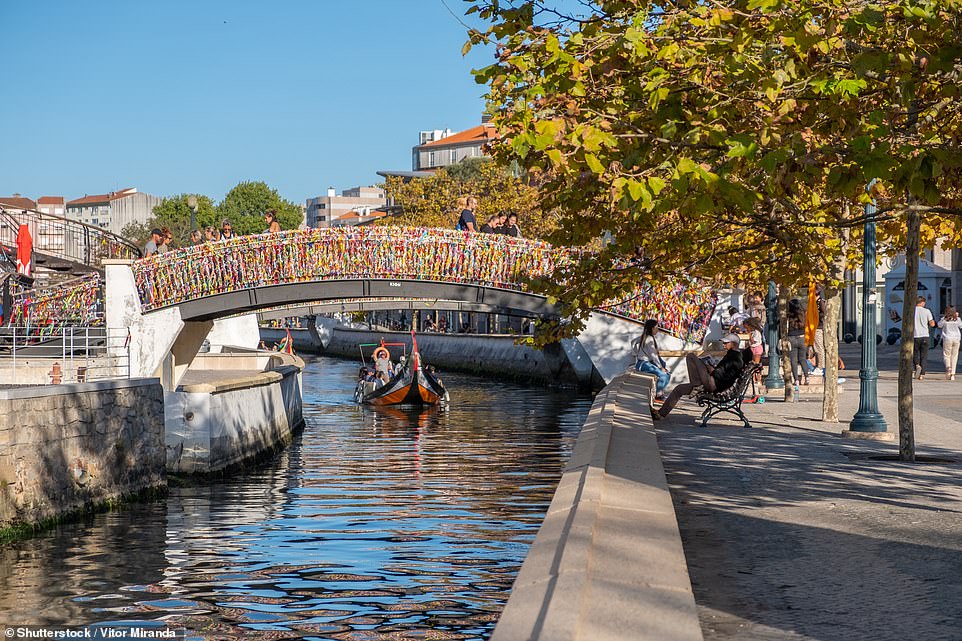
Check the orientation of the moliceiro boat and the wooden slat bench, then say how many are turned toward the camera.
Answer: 1

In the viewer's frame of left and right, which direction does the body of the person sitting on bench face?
facing to the left of the viewer

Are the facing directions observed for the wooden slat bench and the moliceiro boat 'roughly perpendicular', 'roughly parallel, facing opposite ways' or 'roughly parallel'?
roughly perpendicular

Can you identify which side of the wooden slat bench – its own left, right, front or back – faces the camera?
left

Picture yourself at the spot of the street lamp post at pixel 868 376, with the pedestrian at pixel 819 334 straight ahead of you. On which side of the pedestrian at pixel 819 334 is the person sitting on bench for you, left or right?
left

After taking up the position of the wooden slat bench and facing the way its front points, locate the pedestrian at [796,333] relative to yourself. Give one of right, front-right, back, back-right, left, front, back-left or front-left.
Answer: right

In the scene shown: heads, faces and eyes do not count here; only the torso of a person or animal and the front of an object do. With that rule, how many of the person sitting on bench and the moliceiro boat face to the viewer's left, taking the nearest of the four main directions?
1

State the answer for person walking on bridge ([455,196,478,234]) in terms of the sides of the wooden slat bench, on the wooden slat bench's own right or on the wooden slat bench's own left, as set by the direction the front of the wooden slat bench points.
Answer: on the wooden slat bench's own right
